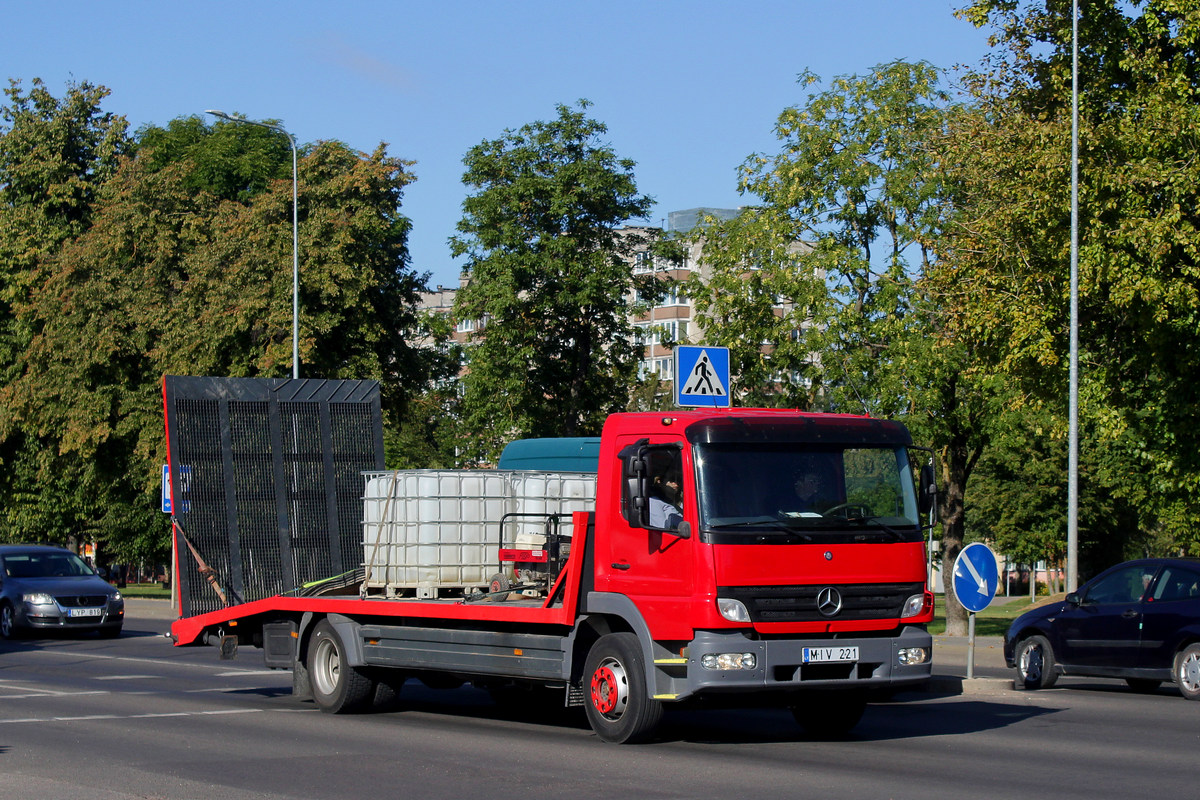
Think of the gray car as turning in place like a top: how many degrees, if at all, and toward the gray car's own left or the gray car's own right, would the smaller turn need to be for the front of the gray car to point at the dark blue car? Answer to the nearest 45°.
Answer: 0° — it already faces it

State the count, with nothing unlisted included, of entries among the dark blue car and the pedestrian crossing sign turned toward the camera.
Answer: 1

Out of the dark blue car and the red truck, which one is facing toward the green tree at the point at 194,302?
the dark blue car

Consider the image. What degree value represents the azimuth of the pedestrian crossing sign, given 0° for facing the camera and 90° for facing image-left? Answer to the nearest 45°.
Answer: approximately 0°

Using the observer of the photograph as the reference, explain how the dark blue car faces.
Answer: facing away from the viewer and to the left of the viewer

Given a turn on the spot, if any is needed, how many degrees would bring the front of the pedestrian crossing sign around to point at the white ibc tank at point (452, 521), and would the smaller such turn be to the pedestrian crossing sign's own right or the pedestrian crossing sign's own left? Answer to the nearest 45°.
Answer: approximately 45° to the pedestrian crossing sign's own right

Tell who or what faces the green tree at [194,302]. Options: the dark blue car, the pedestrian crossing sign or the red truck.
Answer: the dark blue car

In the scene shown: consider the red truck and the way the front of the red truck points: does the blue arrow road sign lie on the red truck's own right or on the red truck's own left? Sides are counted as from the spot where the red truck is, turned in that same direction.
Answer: on the red truck's own left

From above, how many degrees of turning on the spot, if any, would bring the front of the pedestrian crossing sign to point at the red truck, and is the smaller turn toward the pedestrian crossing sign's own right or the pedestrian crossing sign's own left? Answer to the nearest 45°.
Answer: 0° — it already faces it

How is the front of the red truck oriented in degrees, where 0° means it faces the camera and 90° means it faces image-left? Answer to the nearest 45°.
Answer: approximately 315°

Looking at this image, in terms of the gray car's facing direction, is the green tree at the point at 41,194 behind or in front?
behind

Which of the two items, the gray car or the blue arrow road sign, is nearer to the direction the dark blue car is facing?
the gray car

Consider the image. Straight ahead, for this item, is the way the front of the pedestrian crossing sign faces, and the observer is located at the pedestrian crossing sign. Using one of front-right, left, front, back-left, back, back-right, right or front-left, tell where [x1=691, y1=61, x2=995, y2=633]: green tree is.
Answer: back

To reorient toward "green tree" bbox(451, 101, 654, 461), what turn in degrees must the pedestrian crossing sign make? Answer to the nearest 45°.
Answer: approximately 180°
